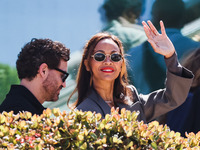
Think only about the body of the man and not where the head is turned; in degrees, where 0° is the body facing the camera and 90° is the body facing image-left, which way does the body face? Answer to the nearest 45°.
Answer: approximately 270°

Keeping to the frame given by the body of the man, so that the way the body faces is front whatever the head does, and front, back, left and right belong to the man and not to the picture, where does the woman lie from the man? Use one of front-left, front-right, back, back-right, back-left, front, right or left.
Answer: front

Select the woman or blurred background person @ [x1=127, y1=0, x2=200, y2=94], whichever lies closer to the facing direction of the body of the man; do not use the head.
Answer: the woman

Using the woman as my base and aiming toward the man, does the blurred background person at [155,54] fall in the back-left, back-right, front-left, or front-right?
back-right
